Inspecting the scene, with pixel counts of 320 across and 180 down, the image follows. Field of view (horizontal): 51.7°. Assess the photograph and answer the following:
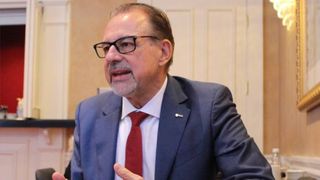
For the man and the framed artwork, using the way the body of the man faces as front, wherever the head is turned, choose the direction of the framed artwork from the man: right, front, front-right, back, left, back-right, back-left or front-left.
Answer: back

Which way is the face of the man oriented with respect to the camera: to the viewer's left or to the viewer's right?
to the viewer's left

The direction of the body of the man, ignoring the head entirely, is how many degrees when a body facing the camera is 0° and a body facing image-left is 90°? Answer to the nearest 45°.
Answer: approximately 45°

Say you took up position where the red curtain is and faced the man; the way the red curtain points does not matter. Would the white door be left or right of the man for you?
left

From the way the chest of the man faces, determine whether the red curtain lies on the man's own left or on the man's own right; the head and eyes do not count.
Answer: on the man's own right

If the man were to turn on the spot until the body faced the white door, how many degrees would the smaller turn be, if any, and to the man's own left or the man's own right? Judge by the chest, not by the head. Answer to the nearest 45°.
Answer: approximately 135° to the man's own right
